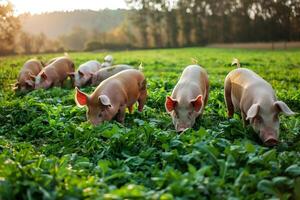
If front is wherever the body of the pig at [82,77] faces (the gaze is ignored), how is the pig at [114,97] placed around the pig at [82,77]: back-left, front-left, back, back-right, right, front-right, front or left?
front-left

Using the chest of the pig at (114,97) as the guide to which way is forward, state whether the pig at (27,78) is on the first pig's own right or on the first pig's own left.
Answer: on the first pig's own right

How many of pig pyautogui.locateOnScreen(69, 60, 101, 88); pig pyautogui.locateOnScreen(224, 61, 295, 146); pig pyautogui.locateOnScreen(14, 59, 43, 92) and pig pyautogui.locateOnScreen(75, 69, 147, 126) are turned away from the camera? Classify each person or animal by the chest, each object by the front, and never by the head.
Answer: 0

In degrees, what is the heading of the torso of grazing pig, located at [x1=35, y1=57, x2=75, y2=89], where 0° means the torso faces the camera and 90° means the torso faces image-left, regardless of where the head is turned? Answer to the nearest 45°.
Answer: approximately 45°

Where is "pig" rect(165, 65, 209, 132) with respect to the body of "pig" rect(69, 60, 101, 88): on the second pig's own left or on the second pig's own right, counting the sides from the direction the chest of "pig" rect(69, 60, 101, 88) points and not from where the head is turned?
on the second pig's own left

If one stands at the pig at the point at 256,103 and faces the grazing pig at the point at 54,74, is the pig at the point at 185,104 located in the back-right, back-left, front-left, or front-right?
front-left

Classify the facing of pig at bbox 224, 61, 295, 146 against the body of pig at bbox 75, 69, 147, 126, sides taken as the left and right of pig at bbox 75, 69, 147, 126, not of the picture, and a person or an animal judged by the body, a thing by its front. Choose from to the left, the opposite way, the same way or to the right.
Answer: to the left

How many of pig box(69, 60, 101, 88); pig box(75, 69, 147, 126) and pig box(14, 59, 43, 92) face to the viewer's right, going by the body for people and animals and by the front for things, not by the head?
0

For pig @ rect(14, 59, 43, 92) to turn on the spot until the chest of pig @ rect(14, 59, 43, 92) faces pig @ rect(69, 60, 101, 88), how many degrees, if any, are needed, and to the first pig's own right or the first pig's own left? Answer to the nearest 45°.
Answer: approximately 135° to the first pig's own left

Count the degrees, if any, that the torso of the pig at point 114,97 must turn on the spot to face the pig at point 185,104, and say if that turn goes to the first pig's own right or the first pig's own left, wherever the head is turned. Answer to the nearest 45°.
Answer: approximately 90° to the first pig's own left

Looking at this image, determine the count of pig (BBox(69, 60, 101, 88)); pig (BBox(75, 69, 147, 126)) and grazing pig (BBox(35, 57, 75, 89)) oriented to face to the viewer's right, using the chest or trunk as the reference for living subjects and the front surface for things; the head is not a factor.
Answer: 0

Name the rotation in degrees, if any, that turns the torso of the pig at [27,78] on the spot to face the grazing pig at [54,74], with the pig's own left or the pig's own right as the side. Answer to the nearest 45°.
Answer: approximately 135° to the pig's own left

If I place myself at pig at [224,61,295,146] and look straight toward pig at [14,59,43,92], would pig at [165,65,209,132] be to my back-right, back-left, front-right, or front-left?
front-left

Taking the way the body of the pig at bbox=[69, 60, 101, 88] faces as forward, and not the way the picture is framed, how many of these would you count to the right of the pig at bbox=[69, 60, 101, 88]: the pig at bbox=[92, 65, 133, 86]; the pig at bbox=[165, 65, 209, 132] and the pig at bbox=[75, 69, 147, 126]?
0

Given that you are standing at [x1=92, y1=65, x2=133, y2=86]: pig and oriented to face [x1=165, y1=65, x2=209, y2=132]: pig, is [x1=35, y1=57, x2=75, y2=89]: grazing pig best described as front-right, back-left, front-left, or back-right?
back-right

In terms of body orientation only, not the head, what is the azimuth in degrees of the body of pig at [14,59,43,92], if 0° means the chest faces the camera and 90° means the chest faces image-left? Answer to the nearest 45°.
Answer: approximately 45°
